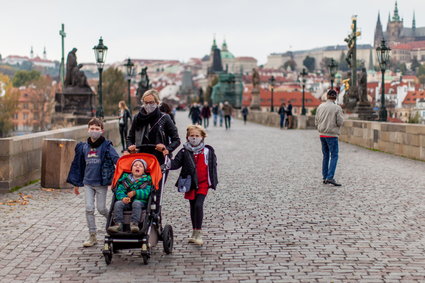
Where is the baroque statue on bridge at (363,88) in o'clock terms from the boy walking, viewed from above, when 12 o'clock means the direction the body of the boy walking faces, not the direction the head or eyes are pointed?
The baroque statue on bridge is roughly at 7 o'clock from the boy walking.

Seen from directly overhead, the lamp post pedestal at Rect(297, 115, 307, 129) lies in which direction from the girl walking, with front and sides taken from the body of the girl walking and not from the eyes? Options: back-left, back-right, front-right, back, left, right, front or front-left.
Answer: back

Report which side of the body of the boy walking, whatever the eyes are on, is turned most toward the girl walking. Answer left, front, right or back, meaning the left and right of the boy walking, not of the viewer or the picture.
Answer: left

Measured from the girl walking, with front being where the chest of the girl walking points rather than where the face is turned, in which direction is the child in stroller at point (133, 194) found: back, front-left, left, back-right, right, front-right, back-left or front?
front-right

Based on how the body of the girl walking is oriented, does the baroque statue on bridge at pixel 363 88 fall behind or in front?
behind

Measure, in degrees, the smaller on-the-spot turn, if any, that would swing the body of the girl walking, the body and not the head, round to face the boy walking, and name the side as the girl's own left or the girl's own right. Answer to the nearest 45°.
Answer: approximately 90° to the girl's own right

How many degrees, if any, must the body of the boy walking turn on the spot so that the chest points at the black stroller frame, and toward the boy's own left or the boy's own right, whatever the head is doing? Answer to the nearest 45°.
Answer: approximately 45° to the boy's own left

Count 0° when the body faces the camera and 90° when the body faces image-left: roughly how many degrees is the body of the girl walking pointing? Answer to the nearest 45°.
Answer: approximately 0°

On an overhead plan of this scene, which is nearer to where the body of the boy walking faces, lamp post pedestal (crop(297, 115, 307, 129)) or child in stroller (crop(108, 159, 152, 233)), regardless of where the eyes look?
the child in stroller

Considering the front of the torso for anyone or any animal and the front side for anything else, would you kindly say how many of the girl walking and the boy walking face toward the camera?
2

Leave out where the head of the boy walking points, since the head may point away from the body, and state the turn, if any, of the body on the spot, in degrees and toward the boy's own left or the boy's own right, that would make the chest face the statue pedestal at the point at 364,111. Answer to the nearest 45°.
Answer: approximately 135° to the boy's own left
